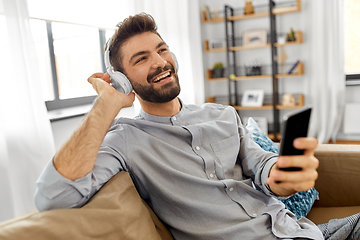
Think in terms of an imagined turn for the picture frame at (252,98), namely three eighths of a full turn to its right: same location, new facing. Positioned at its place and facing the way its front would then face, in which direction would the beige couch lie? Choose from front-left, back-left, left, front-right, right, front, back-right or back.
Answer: back-left

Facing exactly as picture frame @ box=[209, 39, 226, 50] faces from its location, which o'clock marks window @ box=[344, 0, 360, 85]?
The window is roughly at 9 o'clock from the picture frame.

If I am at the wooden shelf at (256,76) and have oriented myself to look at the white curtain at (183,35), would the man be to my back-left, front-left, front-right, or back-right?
front-left

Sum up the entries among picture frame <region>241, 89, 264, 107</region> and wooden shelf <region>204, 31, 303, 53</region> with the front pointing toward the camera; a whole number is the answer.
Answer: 2

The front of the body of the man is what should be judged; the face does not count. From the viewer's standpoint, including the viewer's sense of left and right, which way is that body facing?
facing the viewer and to the right of the viewer

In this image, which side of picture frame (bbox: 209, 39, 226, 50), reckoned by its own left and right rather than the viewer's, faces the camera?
front

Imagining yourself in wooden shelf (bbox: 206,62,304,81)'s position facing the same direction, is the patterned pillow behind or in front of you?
in front

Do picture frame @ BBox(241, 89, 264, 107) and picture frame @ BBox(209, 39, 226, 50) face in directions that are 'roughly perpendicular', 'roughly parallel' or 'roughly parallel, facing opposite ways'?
roughly parallel

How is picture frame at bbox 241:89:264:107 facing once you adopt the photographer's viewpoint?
facing the viewer

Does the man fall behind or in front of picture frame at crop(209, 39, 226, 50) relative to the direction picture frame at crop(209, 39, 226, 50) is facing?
in front

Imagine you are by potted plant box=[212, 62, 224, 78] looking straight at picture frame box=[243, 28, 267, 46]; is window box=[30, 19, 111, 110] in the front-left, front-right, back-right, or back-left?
back-right
